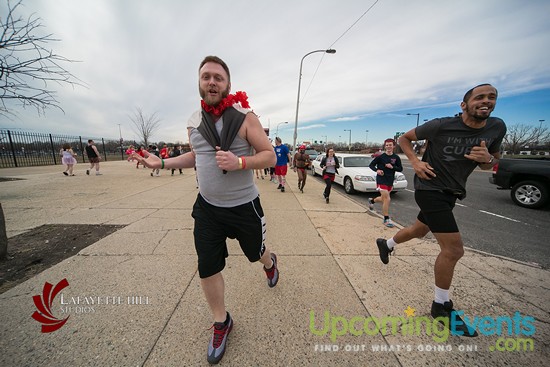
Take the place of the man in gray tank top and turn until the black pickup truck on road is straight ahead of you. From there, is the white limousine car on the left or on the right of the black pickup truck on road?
left

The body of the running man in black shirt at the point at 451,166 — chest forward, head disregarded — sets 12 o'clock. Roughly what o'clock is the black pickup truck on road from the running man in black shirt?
The black pickup truck on road is roughly at 8 o'clock from the running man in black shirt.

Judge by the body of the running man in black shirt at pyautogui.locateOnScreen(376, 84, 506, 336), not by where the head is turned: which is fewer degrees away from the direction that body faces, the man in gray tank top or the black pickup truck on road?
the man in gray tank top

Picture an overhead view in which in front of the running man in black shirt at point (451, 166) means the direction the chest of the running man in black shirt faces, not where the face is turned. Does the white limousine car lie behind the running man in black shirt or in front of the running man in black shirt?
behind

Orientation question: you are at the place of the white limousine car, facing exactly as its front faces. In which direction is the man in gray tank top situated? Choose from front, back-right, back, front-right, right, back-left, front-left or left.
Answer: front-right

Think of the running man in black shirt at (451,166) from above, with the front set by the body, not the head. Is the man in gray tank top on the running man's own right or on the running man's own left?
on the running man's own right

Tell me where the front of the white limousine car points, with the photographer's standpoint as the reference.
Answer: facing the viewer and to the right of the viewer
